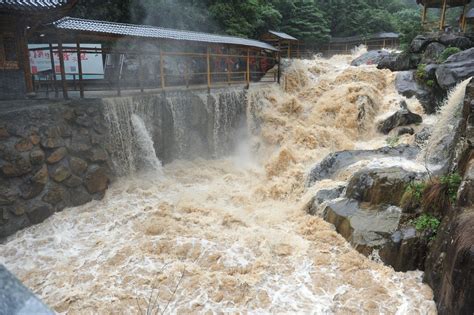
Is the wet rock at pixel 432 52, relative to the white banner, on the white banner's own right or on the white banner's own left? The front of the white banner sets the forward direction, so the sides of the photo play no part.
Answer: on the white banner's own left

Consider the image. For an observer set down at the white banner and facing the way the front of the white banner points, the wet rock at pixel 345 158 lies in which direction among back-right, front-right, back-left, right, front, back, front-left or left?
front-left

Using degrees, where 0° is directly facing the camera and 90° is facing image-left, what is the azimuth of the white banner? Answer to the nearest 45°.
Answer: approximately 0°

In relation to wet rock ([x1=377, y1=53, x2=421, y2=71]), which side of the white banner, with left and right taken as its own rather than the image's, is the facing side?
left

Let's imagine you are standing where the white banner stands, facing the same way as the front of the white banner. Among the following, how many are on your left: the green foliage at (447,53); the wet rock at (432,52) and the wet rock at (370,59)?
3

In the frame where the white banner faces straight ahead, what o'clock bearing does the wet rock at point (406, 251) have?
The wet rock is roughly at 11 o'clock from the white banner.

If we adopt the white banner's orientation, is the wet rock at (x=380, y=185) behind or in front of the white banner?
in front

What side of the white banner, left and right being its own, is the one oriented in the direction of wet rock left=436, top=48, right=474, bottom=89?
left

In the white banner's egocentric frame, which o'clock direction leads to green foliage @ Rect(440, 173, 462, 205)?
The green foliage is roughly at 11 o'clock from the white banner.

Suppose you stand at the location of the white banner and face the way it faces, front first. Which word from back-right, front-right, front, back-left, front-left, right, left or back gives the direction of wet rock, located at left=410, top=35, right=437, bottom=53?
left

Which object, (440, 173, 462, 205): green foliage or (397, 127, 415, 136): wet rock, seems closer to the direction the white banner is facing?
the green foliage

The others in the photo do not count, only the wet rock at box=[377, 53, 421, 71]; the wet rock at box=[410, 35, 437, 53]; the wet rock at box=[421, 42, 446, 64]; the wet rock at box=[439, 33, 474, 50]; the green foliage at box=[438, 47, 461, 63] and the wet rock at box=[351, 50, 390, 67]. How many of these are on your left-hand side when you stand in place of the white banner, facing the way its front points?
6

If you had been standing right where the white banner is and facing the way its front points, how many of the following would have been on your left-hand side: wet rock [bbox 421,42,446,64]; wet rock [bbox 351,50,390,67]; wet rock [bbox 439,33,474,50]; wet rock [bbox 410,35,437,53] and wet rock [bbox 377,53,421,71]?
5

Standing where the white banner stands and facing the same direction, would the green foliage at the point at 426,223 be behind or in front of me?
in front

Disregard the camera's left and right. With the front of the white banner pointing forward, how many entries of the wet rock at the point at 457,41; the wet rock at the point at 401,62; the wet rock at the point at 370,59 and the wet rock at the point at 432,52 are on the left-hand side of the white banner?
4

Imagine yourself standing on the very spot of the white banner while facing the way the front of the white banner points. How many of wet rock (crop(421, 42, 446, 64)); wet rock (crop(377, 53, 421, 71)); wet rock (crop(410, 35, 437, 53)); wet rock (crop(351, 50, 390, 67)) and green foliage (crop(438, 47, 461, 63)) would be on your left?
5
